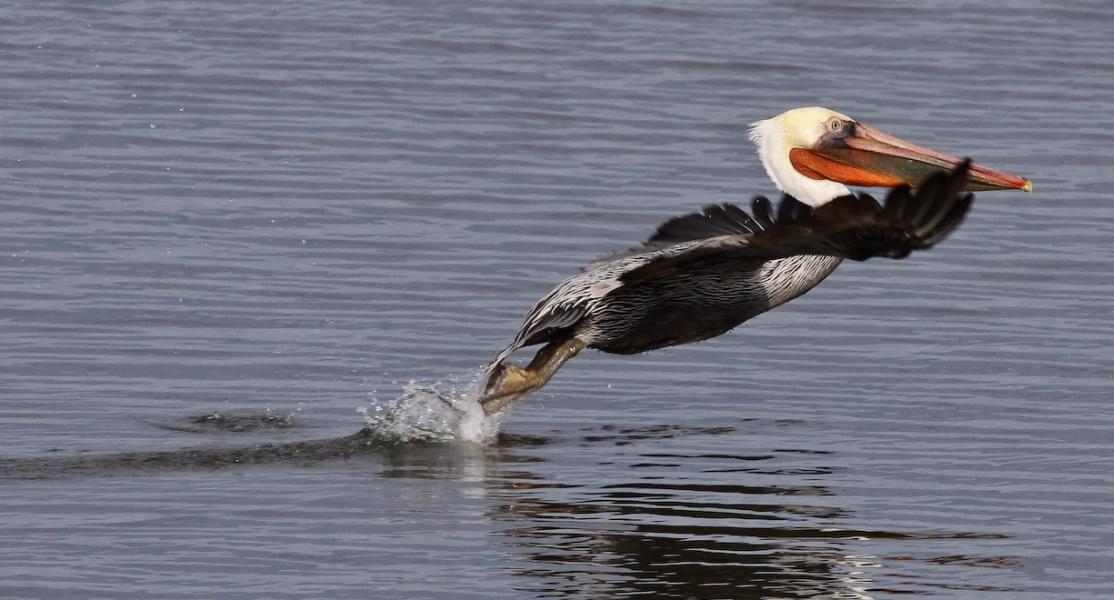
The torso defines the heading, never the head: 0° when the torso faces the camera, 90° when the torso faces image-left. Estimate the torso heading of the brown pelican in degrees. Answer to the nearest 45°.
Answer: approximately 270°
